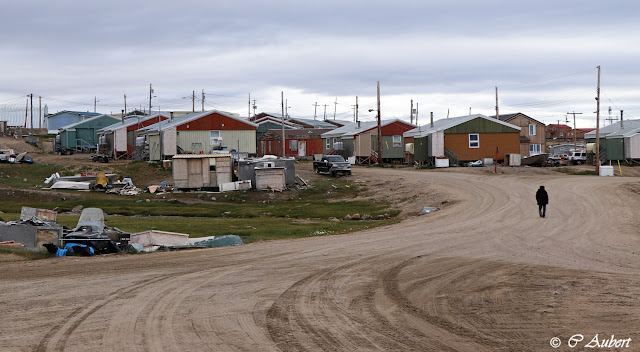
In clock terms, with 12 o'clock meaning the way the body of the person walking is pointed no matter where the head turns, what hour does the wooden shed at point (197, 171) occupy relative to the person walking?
The wooden shed is roughly at 10 o'clock from the person walking.

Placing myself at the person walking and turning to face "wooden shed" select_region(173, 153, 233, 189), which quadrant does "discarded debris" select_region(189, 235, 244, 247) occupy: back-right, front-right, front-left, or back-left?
front-left

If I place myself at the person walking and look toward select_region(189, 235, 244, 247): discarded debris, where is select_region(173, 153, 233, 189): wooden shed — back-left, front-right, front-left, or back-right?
front-right

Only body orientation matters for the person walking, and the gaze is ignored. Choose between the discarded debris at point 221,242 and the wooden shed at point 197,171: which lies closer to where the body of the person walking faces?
the wooden shed

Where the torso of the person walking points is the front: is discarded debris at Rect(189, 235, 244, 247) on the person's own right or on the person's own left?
on the person's own left

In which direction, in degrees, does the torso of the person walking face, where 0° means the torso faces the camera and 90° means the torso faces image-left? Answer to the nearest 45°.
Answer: approximately 180°

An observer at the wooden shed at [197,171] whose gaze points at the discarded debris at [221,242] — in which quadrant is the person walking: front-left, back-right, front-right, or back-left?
front-left
